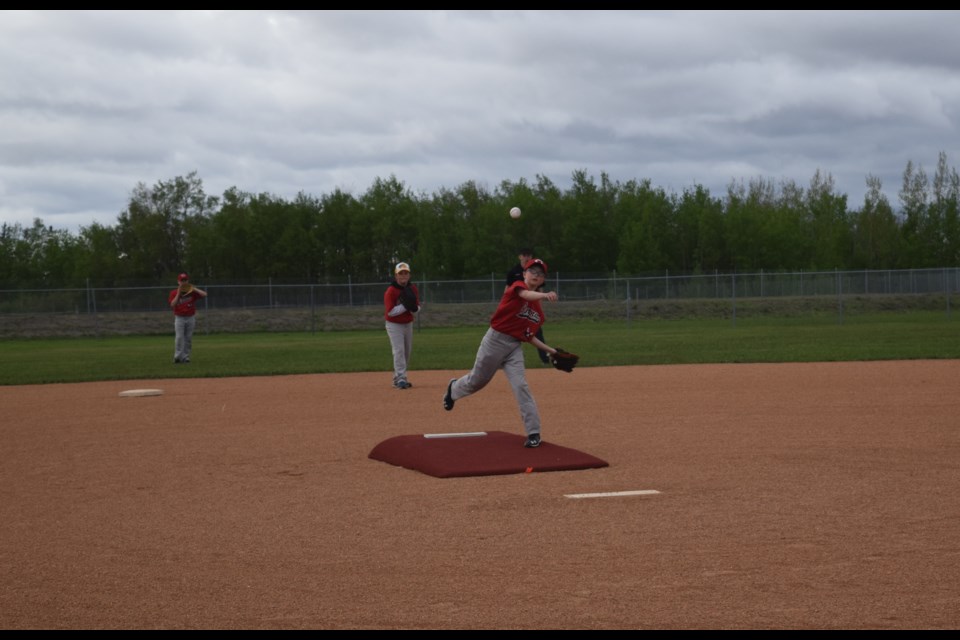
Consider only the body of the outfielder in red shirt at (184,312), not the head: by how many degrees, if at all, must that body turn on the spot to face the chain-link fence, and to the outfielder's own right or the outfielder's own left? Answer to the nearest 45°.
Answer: approximately 180°

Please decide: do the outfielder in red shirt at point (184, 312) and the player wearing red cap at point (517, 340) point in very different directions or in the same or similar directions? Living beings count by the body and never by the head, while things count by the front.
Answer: same or similar directions

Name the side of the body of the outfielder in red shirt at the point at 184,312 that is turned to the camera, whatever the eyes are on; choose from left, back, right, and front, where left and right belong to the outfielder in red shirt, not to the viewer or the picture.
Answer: front

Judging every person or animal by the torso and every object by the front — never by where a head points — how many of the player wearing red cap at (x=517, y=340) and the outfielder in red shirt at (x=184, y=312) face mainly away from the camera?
0

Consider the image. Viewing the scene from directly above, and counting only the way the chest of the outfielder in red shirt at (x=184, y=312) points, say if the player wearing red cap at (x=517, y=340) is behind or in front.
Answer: in front

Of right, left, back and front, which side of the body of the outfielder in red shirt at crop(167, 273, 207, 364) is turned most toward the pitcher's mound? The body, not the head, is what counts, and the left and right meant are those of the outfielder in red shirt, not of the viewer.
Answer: front
